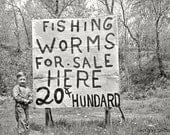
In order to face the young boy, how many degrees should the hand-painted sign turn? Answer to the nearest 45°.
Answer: approximately 45° to its right

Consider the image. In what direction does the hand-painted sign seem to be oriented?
toward the camera
